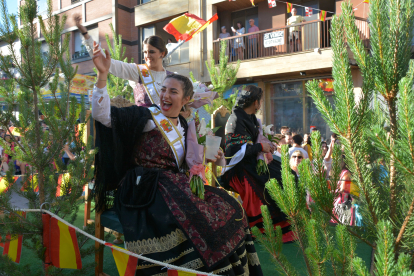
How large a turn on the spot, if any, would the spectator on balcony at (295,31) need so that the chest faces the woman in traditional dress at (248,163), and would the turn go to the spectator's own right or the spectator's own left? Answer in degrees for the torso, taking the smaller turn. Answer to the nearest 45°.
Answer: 0° — they already face them

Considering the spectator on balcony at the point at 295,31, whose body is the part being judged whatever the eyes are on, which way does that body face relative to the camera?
toward the camera

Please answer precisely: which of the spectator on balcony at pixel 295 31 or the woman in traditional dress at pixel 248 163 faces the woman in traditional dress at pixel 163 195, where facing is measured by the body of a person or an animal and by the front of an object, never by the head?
the spectator on balcony

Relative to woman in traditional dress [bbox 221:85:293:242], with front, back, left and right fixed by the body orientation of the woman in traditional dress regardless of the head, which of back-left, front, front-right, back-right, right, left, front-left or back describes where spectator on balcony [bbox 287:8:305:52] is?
left

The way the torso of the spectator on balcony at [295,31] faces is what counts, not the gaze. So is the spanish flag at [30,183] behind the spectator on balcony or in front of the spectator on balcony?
in front

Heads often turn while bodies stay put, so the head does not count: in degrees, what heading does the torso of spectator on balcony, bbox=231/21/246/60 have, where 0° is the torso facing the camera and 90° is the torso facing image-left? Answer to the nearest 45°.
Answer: approximately 45°

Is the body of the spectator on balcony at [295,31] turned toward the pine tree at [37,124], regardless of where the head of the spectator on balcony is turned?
yes

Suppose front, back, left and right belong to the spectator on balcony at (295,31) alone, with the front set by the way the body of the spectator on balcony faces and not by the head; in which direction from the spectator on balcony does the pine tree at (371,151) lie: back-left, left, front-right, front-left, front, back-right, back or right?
front

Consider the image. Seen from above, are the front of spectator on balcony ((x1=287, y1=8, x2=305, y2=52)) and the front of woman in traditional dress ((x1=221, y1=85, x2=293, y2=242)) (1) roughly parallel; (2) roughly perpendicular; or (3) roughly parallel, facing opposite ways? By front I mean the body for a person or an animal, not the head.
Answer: roughly perpendicular

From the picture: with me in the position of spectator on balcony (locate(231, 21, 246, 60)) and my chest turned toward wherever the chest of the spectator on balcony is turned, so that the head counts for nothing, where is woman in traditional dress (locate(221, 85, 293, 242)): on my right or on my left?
on my left

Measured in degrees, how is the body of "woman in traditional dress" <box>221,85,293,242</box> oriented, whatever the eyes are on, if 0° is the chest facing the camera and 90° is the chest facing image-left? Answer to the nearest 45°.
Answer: approximately 270°

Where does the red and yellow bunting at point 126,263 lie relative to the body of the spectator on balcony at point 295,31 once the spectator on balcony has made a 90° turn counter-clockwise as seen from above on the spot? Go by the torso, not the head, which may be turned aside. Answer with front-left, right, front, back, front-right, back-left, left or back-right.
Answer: right

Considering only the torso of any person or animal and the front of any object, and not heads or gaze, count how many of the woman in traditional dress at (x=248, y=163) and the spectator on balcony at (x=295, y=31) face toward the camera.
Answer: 1

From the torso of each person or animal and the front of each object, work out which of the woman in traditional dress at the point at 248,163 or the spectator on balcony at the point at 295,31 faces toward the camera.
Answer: the spectator on balcony

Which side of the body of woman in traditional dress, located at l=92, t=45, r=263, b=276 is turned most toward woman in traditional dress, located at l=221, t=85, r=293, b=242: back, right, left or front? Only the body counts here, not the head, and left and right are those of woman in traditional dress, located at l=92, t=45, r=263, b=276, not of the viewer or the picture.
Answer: left
